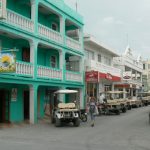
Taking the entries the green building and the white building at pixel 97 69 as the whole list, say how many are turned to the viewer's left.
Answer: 0

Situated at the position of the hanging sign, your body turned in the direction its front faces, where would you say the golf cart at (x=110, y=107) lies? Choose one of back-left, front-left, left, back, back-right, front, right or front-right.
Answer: back-left

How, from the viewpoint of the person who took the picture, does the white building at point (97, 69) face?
facing the viewer and to the right of the viewer

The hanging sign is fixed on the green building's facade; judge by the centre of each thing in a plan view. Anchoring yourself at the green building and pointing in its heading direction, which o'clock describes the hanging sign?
The hanging sign is roughly at 2 o'clock from the green building.

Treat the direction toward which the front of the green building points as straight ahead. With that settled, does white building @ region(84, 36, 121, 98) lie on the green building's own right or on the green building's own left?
on the green building's own left

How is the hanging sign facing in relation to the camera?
toward the camera

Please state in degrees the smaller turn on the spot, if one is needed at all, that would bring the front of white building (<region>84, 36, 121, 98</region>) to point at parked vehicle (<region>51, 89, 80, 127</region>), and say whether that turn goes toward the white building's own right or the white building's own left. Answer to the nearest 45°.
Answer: approximately 45° to the white building's own right

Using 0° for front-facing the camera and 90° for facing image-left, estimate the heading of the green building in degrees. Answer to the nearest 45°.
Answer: approximately 315°

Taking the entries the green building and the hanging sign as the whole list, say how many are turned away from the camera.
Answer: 0
